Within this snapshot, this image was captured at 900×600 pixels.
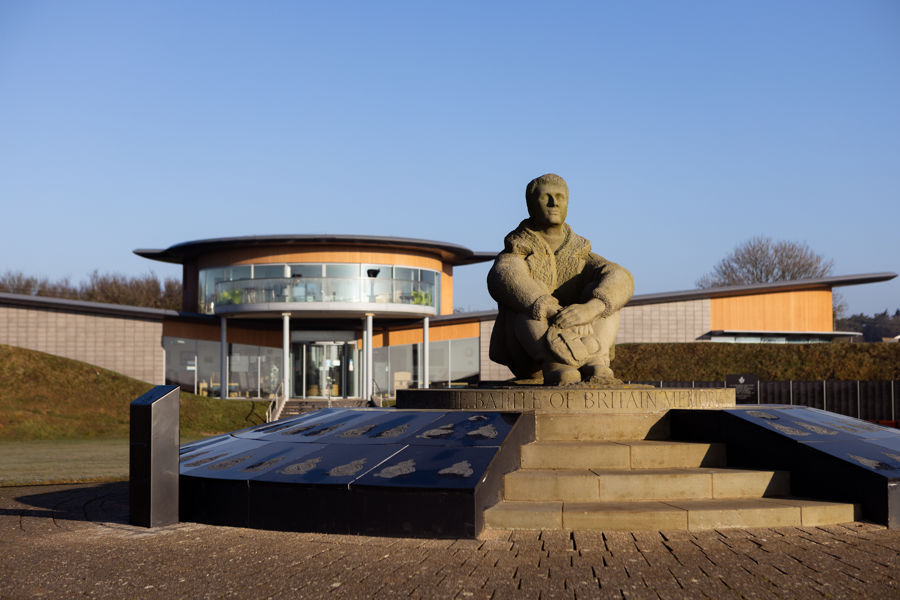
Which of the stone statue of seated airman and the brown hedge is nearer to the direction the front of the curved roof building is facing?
the stone statue of seated airman

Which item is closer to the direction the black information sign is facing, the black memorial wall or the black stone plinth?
the black stone plinth

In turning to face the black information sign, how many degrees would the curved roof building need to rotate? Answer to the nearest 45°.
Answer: approximately 45° to its left

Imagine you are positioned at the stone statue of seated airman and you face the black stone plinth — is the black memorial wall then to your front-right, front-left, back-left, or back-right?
back-right

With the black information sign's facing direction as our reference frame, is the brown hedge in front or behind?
behind

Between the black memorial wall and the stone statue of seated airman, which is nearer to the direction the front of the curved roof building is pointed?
the stone statue of seated airman

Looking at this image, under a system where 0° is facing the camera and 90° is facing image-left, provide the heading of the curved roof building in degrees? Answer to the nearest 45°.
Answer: approximately 0°

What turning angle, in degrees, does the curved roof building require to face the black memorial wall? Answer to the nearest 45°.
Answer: approximately 45° to its left
